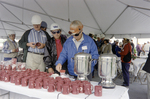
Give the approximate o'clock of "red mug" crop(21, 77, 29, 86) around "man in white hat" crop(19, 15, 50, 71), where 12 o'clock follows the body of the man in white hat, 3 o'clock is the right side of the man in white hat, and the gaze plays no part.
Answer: The red mug is roughly at 12 o'clock from the man in white hat.

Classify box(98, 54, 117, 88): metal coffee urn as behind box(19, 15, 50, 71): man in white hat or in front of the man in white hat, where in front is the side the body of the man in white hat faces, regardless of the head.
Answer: in front

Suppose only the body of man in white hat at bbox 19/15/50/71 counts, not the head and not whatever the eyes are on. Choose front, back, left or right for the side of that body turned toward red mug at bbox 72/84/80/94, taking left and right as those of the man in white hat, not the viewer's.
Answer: front

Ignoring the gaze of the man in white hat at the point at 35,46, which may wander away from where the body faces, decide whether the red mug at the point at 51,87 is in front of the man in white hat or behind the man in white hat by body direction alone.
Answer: in front

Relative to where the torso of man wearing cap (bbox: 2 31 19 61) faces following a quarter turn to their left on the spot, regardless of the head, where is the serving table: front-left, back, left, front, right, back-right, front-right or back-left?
back-right

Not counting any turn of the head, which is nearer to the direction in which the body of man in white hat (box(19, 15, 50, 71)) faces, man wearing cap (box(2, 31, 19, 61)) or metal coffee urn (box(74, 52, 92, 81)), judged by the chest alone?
the metal coffee urn

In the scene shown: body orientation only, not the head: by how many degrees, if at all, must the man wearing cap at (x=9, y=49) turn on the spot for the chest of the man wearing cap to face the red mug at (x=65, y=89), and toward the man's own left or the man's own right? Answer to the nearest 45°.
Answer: approximately 45° to the man's own right

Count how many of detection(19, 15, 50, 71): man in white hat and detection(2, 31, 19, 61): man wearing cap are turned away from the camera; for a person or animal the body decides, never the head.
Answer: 0

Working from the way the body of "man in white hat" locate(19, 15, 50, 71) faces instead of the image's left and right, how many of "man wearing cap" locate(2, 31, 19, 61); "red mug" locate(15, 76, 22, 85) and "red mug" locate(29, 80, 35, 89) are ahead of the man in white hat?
2

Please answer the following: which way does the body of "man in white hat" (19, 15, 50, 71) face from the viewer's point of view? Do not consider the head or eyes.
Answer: toward the camera

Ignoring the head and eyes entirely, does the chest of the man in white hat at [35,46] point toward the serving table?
yes

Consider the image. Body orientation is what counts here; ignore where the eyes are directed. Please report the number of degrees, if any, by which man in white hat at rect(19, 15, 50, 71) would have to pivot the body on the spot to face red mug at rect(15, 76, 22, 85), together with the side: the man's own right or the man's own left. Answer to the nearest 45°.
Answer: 0° — they already face it

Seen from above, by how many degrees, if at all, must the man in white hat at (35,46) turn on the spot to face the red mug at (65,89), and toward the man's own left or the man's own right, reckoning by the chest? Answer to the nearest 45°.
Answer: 0° — they already face it

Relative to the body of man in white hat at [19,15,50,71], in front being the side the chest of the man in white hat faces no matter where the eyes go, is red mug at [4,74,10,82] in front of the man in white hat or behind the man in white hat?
in front
